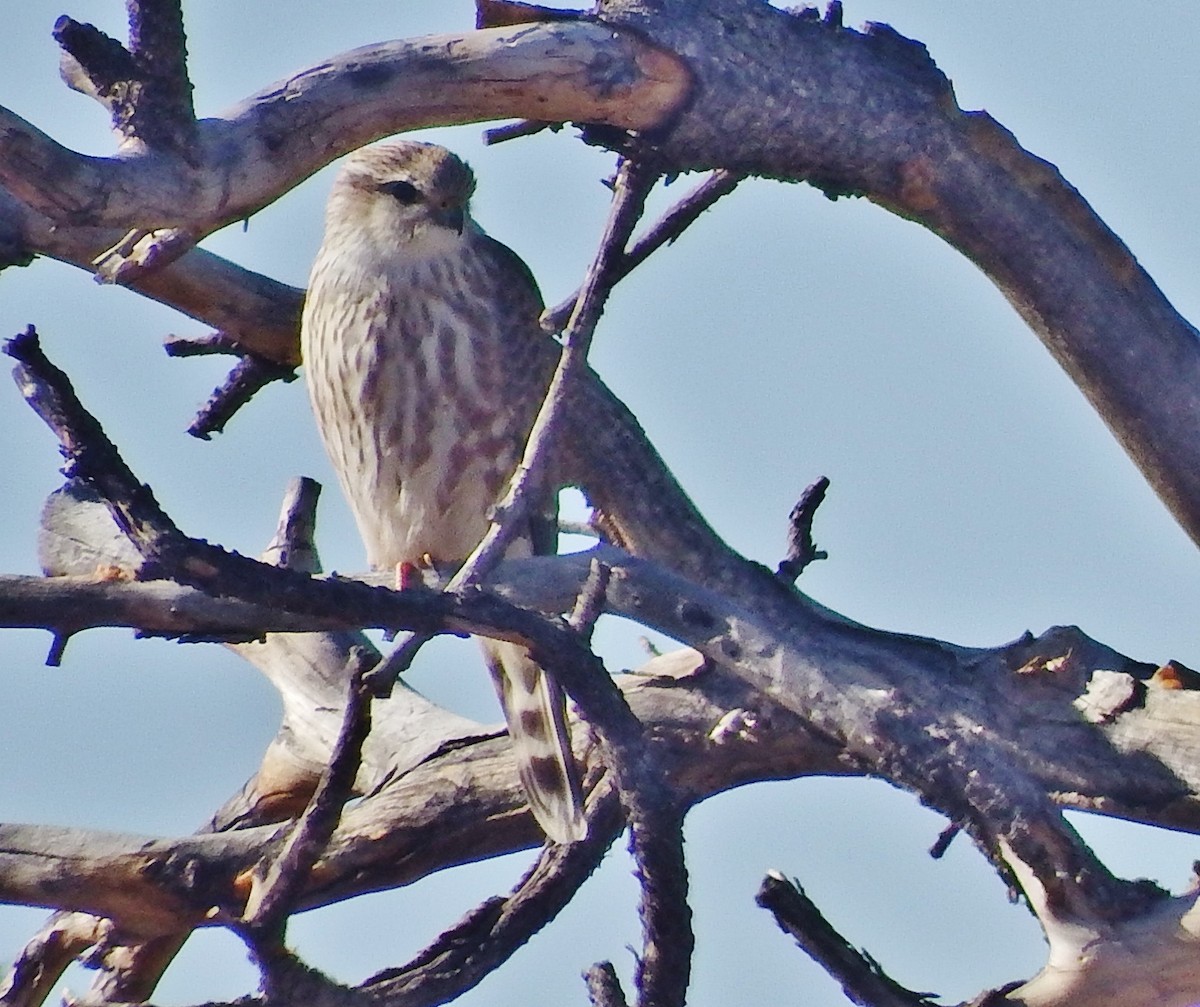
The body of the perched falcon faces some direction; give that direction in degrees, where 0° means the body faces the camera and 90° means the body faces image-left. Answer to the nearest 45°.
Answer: approximately 45°

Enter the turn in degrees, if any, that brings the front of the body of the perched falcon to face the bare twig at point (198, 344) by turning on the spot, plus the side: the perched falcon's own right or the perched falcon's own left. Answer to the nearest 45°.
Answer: approximately 45° to the perched falcon's own right

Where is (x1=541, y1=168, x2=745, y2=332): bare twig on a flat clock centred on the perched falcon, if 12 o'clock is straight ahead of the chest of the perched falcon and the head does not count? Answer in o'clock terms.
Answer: The bare twig is roughly at 9 o'clock from the perched falcon.
